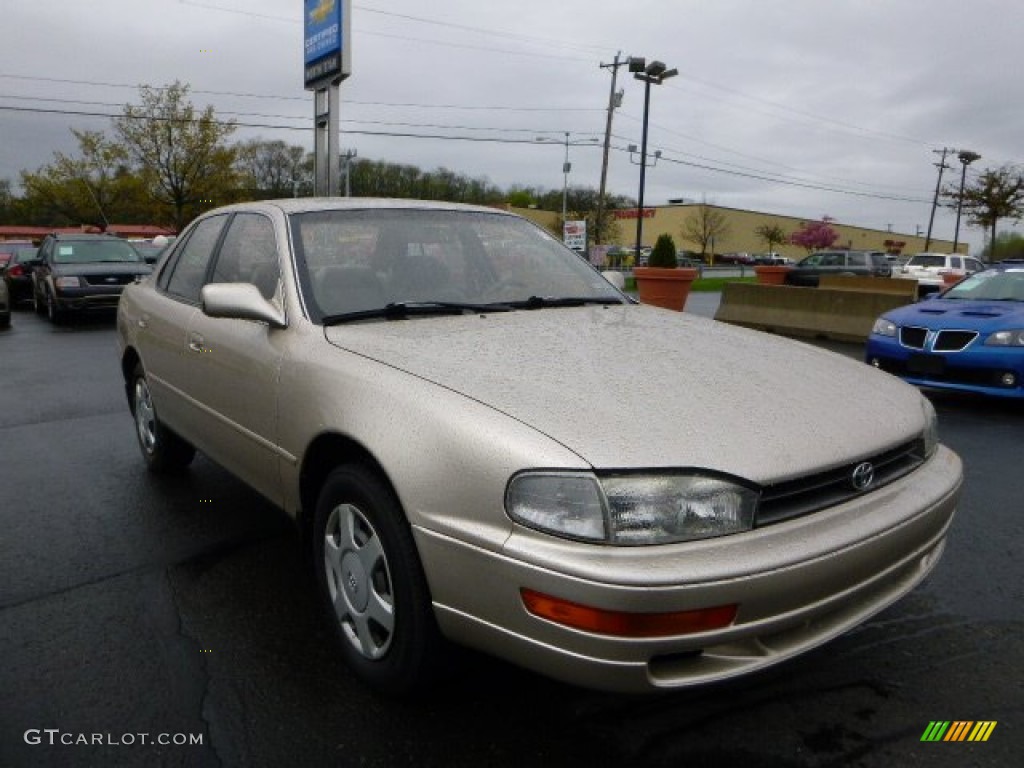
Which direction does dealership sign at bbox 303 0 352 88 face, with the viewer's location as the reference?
facing the viewer and to the left of the viewer

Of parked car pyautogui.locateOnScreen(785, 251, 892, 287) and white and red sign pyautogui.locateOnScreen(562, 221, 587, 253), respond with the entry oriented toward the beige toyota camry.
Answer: the white and red sign

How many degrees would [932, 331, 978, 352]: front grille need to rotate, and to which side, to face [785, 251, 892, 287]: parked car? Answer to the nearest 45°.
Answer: approximately 135° to its right

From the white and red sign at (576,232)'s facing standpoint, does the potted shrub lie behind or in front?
in front

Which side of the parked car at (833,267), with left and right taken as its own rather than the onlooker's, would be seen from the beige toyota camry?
left

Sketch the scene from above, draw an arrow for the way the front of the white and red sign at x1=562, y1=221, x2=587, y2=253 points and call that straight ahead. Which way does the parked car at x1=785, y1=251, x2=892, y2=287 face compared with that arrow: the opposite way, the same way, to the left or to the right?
to the right

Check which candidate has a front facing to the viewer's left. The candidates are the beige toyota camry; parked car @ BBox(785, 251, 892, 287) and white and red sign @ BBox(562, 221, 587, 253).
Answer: the parked car

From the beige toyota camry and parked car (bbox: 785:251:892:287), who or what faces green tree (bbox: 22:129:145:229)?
the parked car

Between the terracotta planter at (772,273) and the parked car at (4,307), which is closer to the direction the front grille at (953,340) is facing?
the parked car

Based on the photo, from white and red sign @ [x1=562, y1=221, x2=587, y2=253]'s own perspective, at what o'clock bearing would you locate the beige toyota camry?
The beige toyota camry is roughly at 12 o'clock from the white and red sign.

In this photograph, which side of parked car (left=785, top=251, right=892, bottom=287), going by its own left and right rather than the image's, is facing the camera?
left

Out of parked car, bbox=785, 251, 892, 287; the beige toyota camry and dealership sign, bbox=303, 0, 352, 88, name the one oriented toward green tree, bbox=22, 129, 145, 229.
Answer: the parked car

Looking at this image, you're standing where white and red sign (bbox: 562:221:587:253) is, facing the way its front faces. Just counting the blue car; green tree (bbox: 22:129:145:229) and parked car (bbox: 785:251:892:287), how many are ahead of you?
1
